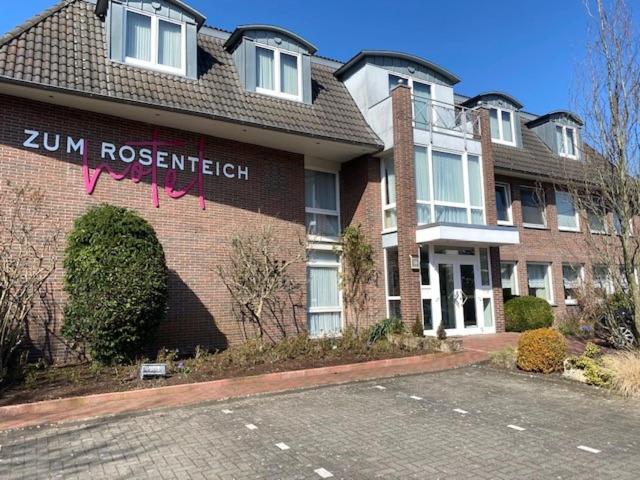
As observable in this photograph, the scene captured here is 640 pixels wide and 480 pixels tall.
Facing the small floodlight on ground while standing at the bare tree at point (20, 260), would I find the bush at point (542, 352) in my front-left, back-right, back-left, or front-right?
front-left

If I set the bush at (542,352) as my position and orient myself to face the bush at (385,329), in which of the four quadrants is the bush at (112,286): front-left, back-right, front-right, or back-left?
front-left

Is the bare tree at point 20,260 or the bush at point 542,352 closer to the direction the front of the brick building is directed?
the bush

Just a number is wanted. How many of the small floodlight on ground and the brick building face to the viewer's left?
0

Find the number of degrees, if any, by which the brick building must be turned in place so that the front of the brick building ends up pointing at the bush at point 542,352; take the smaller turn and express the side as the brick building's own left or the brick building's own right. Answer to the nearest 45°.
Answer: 0° — it already faces it

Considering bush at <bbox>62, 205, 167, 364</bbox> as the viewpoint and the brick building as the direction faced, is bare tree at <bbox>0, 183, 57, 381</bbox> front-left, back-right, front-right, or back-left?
back-left

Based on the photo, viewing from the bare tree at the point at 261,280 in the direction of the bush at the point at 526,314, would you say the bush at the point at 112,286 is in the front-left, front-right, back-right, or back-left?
back-right

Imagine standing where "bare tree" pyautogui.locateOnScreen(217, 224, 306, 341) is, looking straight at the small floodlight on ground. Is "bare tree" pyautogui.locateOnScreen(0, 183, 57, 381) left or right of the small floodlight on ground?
right
